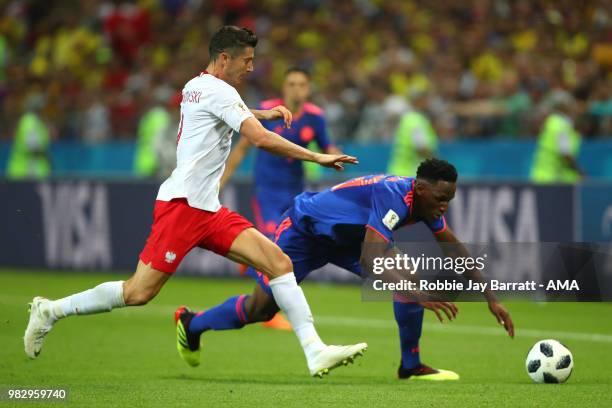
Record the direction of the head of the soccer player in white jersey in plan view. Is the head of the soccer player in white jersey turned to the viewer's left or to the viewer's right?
to the viewer's right

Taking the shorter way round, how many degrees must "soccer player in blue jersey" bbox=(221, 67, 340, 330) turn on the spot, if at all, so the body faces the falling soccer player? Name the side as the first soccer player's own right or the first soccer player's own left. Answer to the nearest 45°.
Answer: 0° — they already face them

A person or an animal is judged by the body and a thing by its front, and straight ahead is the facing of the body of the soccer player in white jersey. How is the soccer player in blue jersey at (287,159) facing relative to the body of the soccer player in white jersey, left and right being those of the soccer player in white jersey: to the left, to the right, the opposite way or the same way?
to the right

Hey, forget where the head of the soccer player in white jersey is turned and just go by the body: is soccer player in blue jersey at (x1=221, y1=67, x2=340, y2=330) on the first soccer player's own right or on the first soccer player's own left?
on the first soccer player's own left

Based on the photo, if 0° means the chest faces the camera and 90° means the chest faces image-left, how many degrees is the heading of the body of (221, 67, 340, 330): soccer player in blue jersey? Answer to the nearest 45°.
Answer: approximately 0°

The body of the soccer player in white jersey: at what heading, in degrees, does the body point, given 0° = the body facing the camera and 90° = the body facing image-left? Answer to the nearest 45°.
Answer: approximately 270°

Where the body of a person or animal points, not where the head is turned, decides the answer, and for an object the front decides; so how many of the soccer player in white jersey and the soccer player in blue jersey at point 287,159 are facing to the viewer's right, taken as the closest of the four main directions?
1

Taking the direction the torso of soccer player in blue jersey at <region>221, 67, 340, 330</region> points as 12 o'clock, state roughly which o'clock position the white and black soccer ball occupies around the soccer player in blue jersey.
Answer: The white and black soccer ball is roughly at 11 o'clock from the soccer player in blue jersey.
